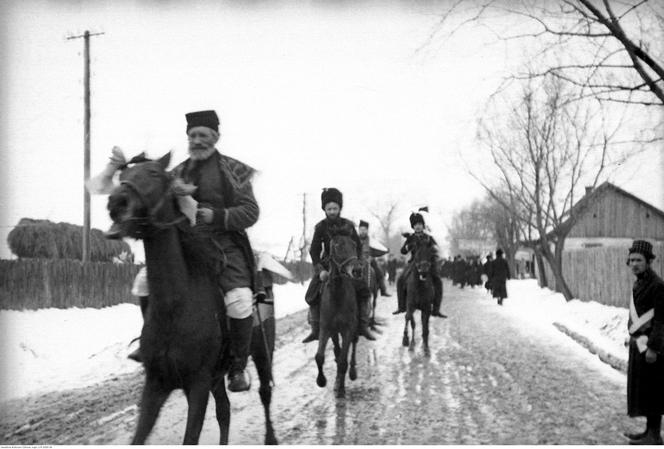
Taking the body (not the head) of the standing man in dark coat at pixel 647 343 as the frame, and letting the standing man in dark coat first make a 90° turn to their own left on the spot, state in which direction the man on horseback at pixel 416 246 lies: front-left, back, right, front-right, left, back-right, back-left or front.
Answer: back

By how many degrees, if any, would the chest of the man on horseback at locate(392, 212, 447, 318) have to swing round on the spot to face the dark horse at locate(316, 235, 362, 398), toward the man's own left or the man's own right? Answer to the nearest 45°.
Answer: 0° — they already face it

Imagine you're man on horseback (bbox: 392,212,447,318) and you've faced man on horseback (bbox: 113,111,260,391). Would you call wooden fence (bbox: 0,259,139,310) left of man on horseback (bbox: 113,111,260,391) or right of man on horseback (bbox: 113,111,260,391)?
right

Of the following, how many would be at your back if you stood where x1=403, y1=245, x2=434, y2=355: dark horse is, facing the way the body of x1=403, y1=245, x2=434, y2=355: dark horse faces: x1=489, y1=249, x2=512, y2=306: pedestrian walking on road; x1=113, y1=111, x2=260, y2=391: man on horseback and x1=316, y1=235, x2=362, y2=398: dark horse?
1

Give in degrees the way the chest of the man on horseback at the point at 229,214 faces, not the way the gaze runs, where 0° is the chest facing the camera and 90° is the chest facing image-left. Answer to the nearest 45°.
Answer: approximately 45°

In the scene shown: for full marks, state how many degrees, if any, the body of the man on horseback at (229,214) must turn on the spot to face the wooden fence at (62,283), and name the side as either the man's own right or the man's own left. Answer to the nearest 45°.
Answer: approximately 135° to the man's own right

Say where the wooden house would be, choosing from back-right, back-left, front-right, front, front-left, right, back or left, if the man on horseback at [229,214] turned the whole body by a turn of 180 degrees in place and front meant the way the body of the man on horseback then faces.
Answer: front

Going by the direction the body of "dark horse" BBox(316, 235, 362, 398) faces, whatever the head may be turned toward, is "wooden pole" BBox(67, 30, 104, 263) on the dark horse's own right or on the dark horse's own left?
on the dark horse's own right

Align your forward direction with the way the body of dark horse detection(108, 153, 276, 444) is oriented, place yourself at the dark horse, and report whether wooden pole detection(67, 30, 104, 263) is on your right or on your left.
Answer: on your right
